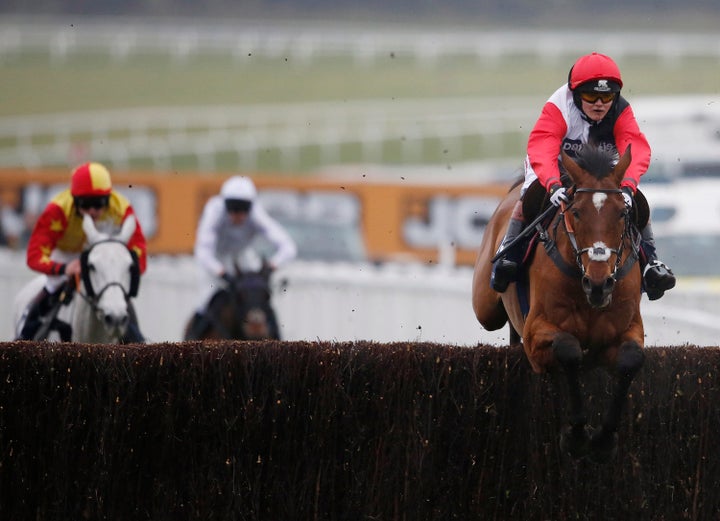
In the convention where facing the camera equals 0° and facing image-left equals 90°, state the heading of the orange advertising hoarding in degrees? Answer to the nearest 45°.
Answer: approximately 0°

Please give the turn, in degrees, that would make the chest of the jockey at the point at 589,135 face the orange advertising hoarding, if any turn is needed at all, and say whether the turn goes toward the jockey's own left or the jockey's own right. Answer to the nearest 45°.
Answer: approximately 180°

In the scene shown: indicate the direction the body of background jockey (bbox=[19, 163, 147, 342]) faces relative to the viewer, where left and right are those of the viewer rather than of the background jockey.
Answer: facing the viewer

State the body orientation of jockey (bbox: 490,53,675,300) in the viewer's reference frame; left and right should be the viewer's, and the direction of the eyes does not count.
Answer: facing the viewer

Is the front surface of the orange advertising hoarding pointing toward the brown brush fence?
yes

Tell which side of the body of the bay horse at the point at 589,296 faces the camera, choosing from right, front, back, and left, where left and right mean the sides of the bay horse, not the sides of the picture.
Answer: front

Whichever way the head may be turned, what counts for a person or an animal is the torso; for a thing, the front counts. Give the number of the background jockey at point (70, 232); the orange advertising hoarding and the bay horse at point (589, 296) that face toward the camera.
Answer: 3

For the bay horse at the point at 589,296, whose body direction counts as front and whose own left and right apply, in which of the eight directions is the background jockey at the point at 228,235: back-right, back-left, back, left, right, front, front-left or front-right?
back-right

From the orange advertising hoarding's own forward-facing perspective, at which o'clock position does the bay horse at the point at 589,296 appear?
The bay horse is roughly at 12 o'clock from the orange advertising hoarding.
